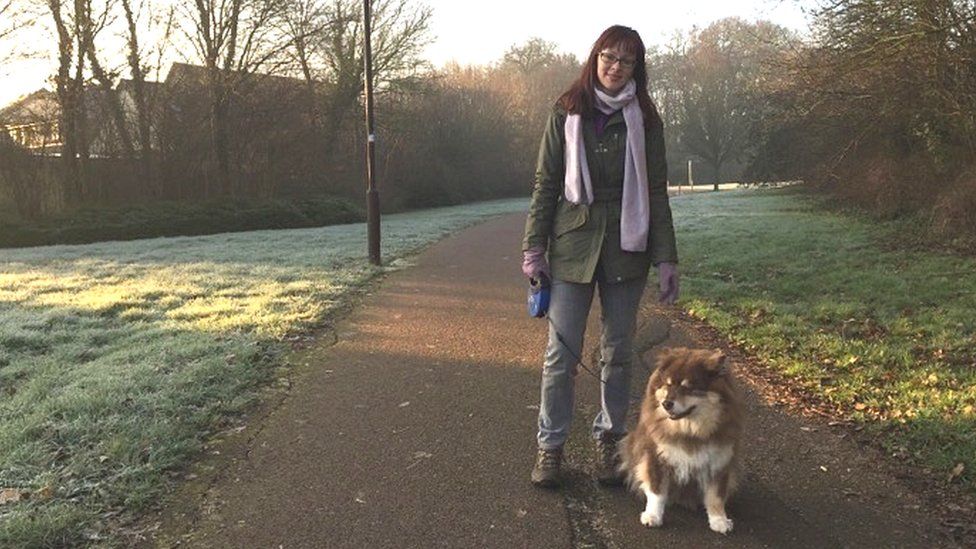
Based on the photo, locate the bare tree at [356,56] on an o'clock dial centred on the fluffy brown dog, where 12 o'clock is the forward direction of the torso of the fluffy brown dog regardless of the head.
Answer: The bare tree is roughly at 5 o'clock from the fluffy brown dog.

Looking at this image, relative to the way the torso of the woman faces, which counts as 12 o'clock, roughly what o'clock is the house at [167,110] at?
The house is roughly at 5 o'clock from the woman.

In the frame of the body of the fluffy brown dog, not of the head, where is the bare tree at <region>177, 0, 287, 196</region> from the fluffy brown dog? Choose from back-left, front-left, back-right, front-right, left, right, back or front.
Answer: back-right

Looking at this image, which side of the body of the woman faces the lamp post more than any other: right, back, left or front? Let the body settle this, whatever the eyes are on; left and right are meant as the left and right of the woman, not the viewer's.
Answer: back

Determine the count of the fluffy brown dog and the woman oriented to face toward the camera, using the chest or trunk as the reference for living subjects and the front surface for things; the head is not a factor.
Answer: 2

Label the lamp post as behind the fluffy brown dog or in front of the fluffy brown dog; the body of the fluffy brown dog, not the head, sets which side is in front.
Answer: behind

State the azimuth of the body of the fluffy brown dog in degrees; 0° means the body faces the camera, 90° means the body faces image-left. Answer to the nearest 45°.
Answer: approximately 0°

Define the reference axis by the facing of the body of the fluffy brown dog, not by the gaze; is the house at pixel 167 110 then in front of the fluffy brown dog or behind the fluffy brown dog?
behind

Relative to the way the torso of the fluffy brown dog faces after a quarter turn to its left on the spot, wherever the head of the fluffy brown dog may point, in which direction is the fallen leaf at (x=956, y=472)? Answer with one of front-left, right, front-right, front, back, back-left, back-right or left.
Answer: front-left
